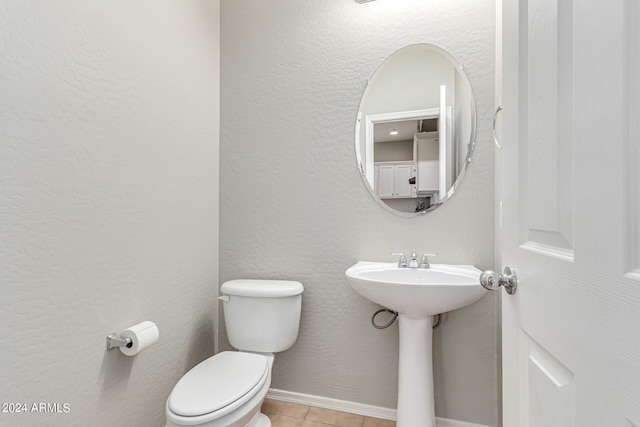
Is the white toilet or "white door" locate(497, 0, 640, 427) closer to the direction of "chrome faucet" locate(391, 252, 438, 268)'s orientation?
the white door

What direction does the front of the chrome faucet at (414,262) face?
toward the camera

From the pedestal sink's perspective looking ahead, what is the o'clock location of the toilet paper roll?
The toilet paper roll is roughly at 2 o'clock from the pedestal sink.

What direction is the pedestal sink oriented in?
toward the camera

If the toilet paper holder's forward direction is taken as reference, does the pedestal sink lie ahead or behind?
ahead

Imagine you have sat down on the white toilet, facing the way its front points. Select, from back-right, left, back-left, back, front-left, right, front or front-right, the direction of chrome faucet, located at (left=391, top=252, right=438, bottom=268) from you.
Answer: back-left

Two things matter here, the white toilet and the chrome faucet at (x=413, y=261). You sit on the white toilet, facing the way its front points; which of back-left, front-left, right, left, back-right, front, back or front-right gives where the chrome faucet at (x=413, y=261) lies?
back-left

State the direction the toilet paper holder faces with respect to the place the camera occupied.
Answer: facing to the right of the viewer

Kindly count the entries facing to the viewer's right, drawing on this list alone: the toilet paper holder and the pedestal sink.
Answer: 1

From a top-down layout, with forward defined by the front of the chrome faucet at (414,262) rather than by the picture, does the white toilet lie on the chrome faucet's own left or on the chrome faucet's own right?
on the chrome faucet's own right

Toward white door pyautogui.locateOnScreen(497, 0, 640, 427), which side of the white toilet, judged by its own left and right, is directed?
left
